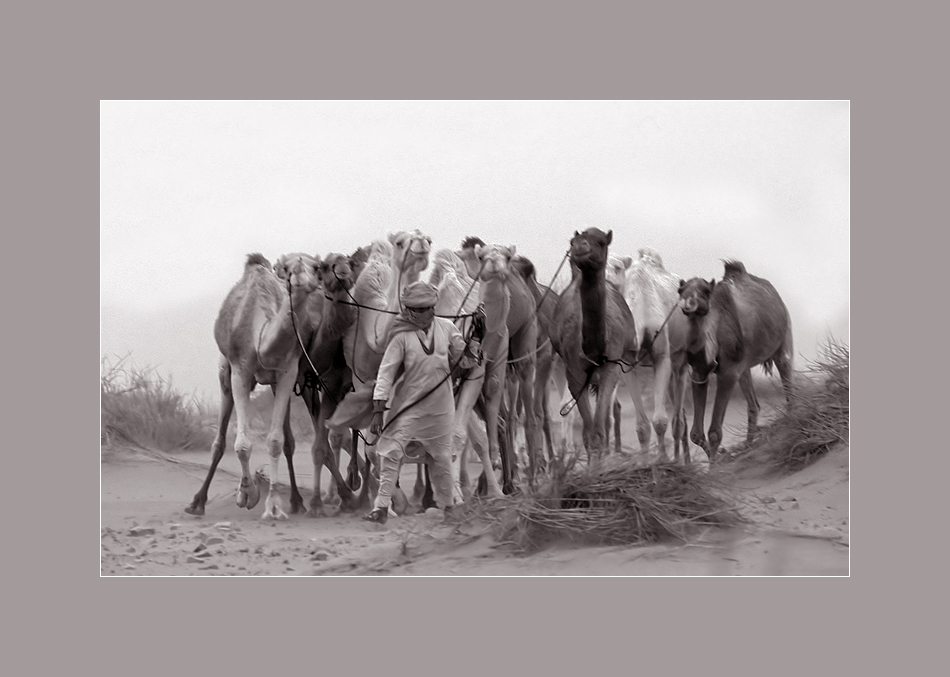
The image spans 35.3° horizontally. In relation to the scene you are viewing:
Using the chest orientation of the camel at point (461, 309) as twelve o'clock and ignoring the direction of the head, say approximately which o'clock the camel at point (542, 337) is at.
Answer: the camel at point (542, 337) is roughly at 9 o'clock from the camel at point (461, 309).

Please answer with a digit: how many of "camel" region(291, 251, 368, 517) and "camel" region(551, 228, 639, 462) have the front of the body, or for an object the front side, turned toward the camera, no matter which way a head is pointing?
2

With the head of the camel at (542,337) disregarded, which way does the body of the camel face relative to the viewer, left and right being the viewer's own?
facing the viewer and to the left of the viewer

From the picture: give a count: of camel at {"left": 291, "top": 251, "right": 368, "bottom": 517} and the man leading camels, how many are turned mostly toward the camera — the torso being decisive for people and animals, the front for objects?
2

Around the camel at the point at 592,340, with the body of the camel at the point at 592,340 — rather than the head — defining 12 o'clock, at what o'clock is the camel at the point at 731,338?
the camel at the point at 731,338 is roughly at 8 o'clock from the camel at the point at 592,340.

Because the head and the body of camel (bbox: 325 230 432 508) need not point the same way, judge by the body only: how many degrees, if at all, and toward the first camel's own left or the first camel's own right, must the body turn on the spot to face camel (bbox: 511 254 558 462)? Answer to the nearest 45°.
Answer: approximately 90° to the first camel's own left

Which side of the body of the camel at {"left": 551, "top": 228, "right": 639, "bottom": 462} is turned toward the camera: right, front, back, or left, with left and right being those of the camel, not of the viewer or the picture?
front

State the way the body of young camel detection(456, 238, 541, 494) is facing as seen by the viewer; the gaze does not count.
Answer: toward the camera

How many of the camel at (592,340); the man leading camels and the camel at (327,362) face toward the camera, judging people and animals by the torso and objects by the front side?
3

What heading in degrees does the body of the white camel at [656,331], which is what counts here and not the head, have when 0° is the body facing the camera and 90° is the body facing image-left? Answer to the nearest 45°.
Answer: approximately 45°

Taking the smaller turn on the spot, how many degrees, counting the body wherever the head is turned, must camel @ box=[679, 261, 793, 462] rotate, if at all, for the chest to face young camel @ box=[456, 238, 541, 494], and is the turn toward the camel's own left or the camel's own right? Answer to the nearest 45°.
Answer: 0° — it already faces it
